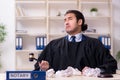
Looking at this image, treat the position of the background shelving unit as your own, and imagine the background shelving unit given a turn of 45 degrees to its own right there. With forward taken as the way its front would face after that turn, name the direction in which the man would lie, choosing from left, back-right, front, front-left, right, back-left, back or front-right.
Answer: front-left

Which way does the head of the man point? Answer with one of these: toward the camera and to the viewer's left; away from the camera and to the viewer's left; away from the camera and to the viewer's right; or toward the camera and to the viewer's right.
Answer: toward the camera and to the viewer's left

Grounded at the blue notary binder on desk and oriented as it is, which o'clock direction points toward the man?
The man is roughly at 7 o'clock from the blue notary binder on desk.

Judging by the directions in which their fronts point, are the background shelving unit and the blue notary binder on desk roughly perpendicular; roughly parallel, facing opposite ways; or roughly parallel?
roughly parallel

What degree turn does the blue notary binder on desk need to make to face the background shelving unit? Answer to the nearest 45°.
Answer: approximately 180°

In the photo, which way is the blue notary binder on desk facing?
toward the camera

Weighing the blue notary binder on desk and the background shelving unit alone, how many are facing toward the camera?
2

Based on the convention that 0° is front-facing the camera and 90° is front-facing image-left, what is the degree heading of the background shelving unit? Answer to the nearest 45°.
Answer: approximately 0°

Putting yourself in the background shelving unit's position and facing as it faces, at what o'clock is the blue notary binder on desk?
The blue notary binder on desk is roughly at 12 o'clock from the background shelving unit.
